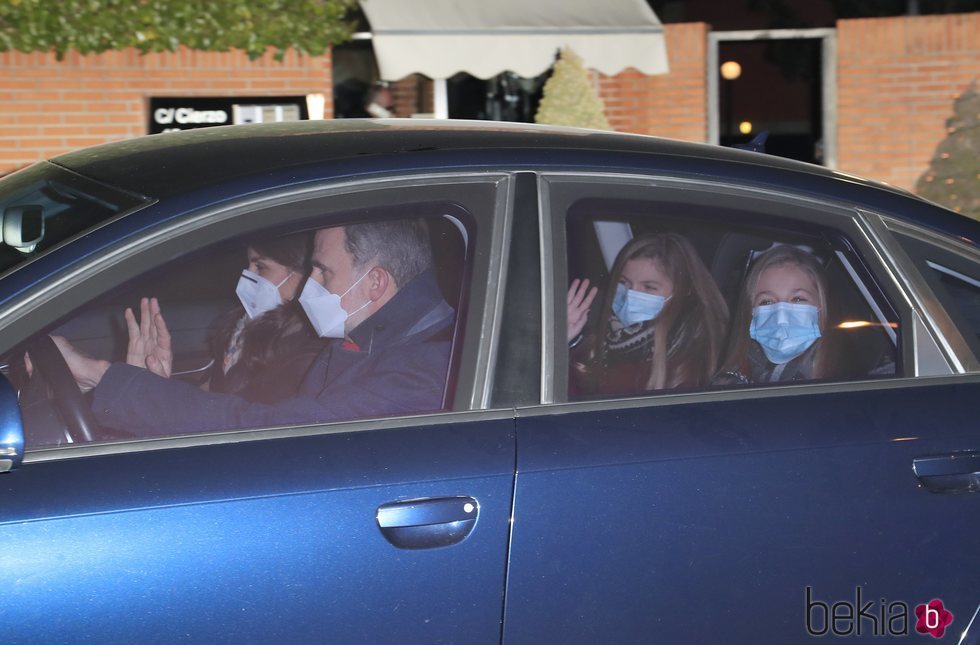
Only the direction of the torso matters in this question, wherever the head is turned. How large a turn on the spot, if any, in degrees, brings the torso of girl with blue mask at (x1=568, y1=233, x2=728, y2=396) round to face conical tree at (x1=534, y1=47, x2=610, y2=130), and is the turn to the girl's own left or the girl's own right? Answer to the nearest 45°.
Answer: approximately 135° to the girl's own right

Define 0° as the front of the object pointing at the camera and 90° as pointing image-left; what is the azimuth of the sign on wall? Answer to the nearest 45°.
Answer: approximately 0°

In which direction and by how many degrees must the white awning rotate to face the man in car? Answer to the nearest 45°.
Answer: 0° — it already faces them

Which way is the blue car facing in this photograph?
to the viewer's left

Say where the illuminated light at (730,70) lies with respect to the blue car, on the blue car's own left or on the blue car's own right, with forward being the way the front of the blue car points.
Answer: on the blue car's own right

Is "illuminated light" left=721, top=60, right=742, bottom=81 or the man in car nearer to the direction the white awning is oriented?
the man in car

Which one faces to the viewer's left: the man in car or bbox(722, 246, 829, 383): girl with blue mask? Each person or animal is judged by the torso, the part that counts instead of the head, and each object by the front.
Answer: the man in car

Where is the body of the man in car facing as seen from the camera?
to the viewer's left

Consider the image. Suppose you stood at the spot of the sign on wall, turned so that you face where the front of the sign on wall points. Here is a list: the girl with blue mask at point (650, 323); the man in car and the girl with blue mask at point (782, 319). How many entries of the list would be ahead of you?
3
